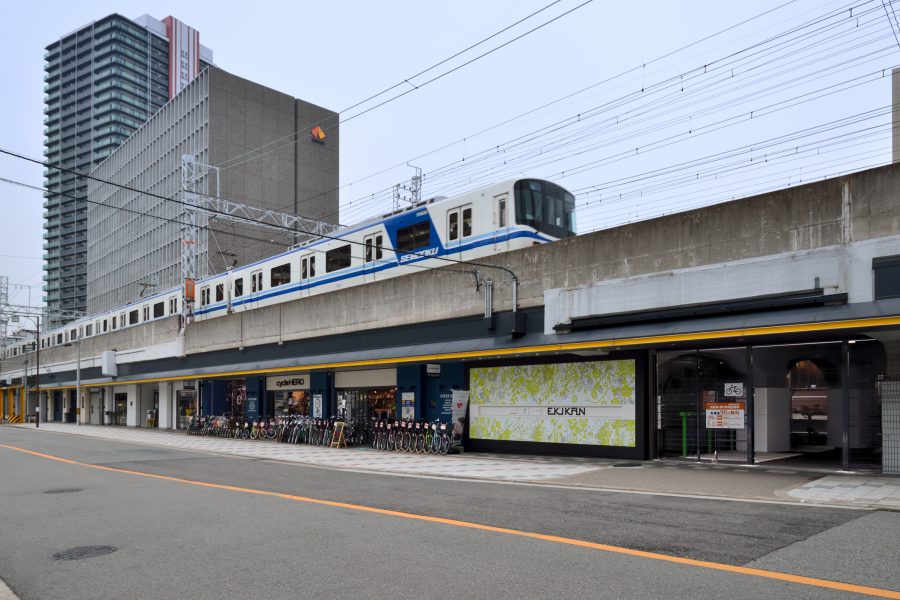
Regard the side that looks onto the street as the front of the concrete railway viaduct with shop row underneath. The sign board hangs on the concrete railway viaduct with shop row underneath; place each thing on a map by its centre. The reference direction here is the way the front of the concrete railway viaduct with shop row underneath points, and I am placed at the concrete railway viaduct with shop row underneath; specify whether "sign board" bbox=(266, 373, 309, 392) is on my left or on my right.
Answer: on my right

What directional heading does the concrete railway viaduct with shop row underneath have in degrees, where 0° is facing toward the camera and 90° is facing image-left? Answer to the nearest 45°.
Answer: approximately 45°

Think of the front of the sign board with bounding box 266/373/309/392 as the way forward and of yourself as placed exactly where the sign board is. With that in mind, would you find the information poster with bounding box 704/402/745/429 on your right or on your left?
on your left

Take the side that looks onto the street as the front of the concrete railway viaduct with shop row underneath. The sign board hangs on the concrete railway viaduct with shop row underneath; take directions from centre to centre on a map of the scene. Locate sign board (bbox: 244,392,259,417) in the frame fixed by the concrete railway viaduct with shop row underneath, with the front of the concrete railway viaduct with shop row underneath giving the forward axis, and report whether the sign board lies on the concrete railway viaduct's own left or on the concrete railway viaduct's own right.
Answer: on the concrete railway viaduct's own right

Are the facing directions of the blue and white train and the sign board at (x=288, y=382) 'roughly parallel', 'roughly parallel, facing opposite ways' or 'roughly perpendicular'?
roughly perpendicular

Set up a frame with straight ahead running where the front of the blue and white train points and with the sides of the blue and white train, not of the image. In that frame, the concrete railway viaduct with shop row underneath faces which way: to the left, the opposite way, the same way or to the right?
to the right
